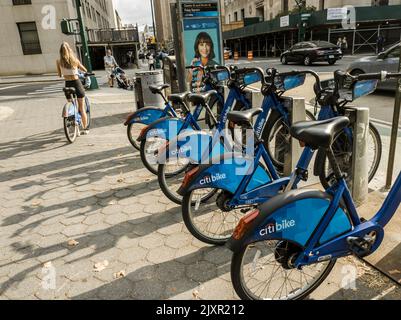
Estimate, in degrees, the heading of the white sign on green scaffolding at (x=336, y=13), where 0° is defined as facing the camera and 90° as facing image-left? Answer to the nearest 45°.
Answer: approximately 0°

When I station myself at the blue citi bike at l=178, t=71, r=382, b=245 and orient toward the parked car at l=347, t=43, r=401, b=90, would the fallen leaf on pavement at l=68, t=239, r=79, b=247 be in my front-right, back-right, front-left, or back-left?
back-left

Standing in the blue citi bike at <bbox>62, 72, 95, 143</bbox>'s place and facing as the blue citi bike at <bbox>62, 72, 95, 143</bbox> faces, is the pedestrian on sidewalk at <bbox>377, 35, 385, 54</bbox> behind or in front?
in front

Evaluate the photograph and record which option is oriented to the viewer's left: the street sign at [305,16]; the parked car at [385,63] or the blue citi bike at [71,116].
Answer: the parked car

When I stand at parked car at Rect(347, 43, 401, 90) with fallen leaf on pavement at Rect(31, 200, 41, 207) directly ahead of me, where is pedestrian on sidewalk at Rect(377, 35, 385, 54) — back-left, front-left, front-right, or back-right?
back-right

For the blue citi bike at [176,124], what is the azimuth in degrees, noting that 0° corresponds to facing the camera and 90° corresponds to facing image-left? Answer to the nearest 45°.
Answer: approximately 225°

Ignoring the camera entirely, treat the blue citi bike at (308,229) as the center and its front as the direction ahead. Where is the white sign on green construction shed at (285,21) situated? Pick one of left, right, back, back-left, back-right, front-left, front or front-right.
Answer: front-left

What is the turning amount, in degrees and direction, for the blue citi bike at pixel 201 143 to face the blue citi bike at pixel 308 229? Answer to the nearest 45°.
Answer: approximately 90° to its right

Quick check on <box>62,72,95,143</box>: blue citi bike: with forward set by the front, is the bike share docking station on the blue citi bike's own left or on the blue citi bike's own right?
on the blue citi bike's own right

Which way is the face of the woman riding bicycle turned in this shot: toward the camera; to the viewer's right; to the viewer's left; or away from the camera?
away from the camera

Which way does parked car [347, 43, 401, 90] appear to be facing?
to the viewer's left

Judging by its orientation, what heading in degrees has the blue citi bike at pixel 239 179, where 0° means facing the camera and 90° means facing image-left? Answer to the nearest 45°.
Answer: approximately 225°
